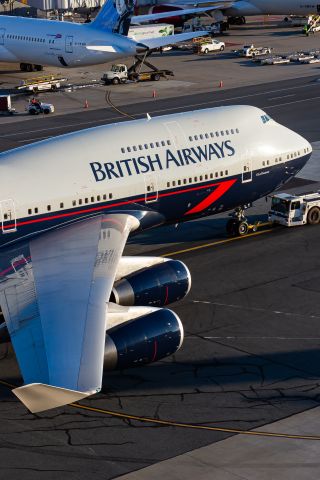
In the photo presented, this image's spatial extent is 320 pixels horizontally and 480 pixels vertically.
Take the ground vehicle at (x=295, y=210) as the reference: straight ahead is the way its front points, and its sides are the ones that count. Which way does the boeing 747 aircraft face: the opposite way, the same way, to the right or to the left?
the opposite way

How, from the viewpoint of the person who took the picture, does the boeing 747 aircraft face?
facing away from the viewer and to the right of the viewer

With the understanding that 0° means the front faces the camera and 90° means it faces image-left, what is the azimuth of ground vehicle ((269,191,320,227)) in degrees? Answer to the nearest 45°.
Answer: approximately 45°

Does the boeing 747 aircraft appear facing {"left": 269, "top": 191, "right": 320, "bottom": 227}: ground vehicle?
yes

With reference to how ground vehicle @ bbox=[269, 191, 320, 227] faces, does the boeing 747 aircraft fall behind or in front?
in front
